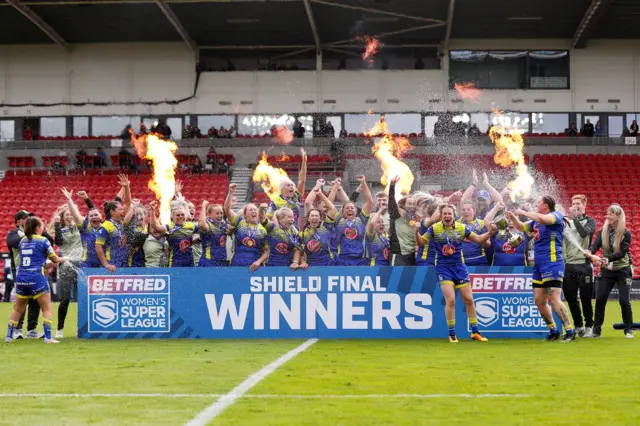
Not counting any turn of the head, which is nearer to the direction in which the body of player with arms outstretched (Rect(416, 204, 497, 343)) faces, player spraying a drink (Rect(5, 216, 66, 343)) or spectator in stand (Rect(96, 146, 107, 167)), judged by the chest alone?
the player spraying a drink

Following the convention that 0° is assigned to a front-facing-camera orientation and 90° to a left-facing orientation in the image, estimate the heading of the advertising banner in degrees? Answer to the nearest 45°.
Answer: approximately 0°

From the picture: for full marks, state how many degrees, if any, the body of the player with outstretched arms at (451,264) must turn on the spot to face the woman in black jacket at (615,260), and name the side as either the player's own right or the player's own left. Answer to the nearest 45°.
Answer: approximately 90° to the player's own left

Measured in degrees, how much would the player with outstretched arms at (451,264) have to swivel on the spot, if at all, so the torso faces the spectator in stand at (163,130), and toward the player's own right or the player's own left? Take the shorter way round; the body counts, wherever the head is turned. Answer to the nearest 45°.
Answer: approximately 135° to the player's own right

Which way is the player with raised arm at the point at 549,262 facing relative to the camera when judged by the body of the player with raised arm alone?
to the viewer's left

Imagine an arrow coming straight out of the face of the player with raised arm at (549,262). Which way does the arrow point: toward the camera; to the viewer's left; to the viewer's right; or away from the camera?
to the viewer's left

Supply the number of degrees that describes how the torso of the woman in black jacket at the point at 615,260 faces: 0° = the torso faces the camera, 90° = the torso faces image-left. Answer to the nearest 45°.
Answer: approximately 45°

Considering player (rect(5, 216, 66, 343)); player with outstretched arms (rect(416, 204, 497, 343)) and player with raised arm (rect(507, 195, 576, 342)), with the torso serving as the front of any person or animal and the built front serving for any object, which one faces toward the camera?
player with outstretched arms (rect(416, 204, 497, 343))

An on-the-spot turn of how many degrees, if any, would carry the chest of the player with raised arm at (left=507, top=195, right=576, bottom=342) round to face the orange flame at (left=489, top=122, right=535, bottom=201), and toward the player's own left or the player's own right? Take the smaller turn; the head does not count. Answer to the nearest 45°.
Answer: approximately 90° to the player's own right
